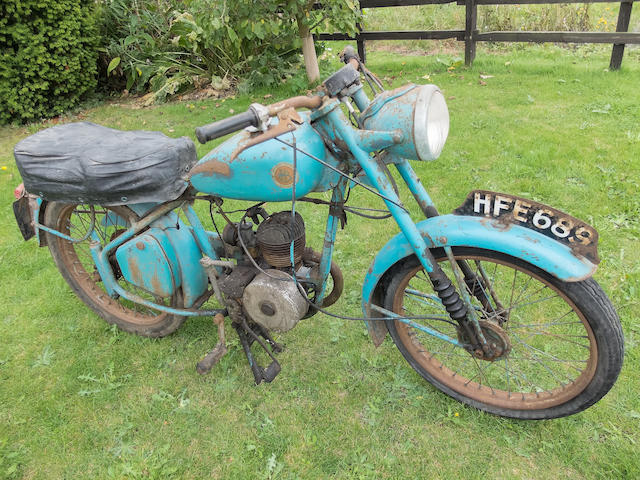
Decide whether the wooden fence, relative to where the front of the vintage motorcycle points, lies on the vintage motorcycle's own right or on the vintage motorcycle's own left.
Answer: on the vintage motorcycle's own left

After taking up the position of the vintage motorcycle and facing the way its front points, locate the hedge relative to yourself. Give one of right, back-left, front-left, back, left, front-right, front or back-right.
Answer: back

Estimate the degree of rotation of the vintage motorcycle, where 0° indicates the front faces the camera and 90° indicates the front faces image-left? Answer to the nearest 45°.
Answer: approximately 315°

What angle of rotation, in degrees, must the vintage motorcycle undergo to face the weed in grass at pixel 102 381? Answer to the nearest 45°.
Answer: approximately 135° to its right

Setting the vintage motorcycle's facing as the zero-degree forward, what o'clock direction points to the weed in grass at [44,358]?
The weed in grass is roughly at 5 o'clock from the vintage motorcycle.
